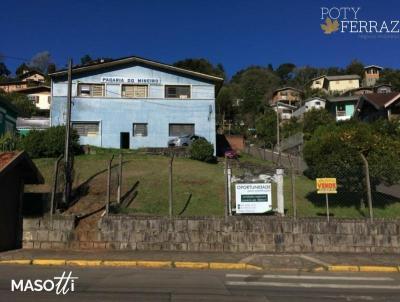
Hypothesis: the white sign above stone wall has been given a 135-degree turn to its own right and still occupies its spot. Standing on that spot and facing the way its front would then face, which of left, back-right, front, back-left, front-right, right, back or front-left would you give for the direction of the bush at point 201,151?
front-right

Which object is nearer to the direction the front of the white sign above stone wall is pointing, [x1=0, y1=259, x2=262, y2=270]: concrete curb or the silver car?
the concrete curb

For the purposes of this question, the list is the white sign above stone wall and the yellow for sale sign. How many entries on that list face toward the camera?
2

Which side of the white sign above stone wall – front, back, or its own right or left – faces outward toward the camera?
front

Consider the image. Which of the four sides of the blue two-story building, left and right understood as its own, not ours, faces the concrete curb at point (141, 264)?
front

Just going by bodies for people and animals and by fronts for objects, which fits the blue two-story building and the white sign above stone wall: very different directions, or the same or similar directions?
same or similar directions

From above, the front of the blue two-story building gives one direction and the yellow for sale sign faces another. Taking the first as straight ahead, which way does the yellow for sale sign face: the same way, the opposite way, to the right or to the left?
the same way

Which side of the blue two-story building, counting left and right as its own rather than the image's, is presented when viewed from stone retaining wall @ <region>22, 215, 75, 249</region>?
front

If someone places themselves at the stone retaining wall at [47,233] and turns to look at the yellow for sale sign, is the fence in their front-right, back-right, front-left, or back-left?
front-left

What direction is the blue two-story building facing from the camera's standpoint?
toward the camera

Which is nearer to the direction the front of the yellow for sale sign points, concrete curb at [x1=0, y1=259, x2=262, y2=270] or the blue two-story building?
the concrete curb

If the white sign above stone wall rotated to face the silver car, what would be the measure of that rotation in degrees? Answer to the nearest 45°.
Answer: approximately 180°

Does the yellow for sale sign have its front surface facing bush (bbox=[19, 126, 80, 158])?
no

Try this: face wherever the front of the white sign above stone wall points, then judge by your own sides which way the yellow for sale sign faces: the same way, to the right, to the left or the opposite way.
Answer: the same way

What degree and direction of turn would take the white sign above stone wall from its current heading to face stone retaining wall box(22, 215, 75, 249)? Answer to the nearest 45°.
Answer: approximately 90° to its right

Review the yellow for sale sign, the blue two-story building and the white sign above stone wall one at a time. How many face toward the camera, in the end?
3

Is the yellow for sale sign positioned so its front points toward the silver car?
no

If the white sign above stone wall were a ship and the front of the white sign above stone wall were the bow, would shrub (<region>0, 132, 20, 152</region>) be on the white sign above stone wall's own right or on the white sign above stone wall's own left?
on the white sign above stone wall's own right
